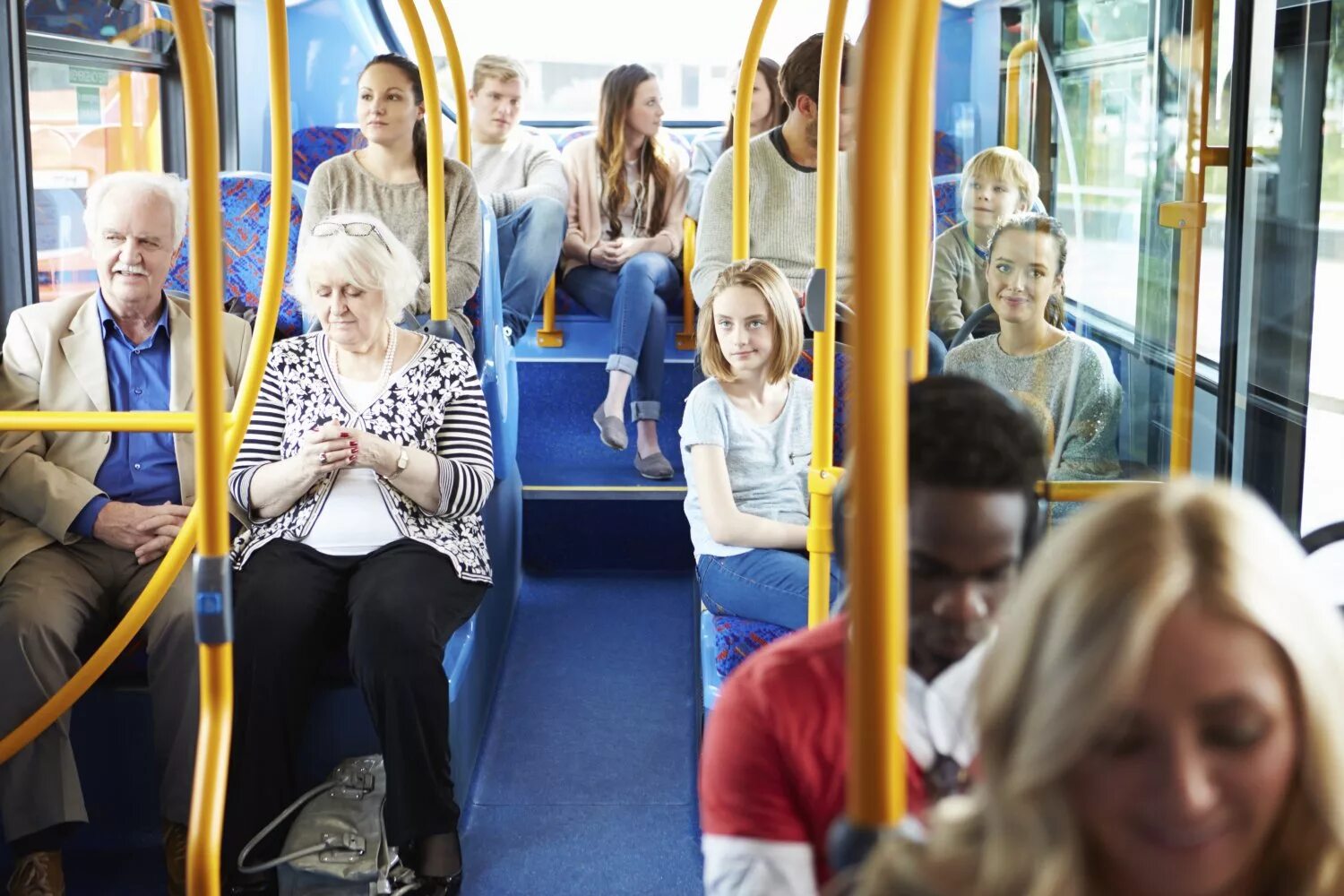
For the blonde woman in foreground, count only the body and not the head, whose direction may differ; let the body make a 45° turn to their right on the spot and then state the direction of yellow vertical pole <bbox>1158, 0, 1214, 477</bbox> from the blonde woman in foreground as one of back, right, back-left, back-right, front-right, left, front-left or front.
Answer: back-right

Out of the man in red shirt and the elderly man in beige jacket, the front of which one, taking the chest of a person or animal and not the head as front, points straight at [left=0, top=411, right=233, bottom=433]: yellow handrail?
the elderly man in beige jacket

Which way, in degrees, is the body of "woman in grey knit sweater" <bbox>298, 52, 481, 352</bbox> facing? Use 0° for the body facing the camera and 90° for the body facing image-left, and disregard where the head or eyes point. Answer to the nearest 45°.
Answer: approximately 0°

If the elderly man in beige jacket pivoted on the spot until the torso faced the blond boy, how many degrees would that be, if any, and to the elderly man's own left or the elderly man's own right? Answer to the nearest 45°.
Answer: approximately 90° to the elderly man's own left

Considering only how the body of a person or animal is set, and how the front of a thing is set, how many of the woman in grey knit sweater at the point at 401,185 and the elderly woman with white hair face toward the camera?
2

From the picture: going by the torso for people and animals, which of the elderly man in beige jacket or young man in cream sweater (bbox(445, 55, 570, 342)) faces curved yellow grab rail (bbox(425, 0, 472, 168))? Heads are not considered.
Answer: the young man in cream sweater
